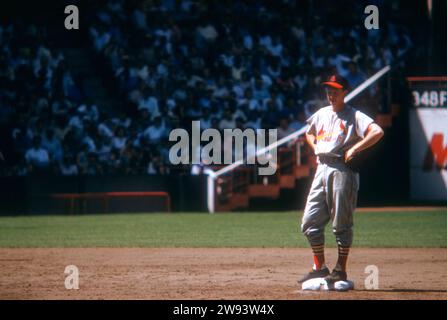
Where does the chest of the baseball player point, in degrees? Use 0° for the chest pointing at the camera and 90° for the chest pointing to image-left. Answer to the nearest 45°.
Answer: approximately 45°

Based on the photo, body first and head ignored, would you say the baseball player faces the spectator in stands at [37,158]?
no
